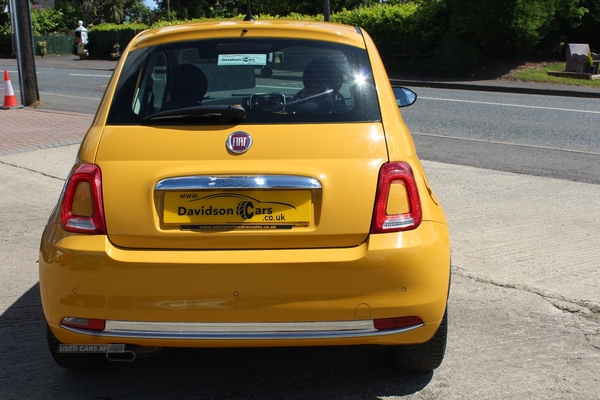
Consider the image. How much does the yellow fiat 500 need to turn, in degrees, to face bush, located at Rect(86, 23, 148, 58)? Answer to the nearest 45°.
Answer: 0° — it already faces it

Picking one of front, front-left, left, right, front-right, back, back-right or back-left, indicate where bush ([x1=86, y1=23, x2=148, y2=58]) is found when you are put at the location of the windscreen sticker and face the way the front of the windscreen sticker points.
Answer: back

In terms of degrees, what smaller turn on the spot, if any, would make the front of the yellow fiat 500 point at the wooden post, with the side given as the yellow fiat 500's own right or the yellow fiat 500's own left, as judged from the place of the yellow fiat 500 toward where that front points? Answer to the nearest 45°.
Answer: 0° — it already faces it

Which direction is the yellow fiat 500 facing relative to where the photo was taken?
away from the camera
